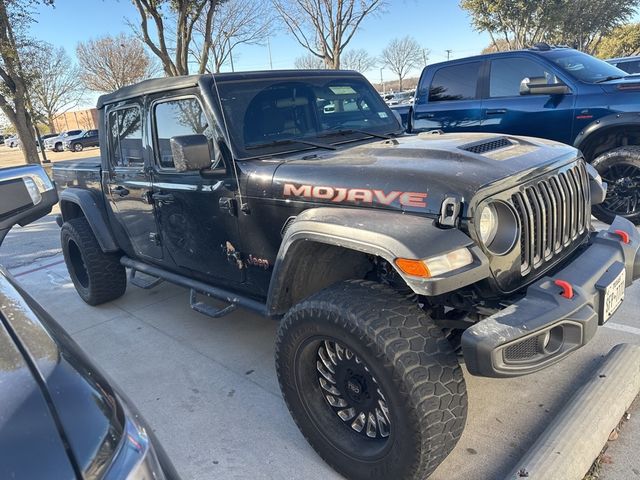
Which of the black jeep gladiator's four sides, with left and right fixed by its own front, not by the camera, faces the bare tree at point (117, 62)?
back

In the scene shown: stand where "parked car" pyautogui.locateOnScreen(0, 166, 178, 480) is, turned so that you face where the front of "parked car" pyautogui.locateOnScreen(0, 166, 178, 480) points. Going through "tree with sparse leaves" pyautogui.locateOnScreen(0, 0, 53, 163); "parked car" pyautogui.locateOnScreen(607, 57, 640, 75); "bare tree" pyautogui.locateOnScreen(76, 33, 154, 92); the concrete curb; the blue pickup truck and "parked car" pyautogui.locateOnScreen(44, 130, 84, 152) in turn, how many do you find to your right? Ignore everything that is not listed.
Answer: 0

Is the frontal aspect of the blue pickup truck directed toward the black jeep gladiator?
no

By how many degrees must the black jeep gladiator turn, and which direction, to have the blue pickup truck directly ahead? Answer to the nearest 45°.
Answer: approximately 90° to its left

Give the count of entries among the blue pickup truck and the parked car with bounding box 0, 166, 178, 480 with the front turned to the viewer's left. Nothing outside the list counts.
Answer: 0

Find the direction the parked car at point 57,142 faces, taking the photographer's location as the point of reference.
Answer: facing the viewer and to the left of the viewer

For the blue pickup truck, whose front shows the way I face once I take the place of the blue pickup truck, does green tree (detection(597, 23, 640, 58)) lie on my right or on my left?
on my left

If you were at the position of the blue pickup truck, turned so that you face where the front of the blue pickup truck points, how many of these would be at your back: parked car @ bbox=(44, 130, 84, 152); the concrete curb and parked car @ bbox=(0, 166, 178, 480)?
1

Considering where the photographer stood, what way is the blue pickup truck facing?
facing the viewer and to the right of the viewer

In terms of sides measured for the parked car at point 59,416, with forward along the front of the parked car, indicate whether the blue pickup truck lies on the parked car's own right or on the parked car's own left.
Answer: on the parked car's own left

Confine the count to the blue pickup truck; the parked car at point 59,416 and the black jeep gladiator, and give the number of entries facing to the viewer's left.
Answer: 0

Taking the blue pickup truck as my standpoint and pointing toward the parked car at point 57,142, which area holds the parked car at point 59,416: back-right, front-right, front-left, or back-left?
back-left

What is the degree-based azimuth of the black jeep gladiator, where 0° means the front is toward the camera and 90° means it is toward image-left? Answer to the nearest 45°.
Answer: approximately 315°

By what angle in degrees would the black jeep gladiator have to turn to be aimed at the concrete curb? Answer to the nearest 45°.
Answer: approximately 45° to its left

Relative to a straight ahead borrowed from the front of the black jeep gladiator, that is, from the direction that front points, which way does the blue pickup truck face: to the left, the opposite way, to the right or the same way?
the same way

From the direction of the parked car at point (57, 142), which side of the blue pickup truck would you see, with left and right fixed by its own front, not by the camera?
back

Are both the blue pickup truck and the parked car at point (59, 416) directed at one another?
no

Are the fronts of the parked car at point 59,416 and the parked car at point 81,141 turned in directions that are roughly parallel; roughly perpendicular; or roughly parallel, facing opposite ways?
roughly perpendicular
